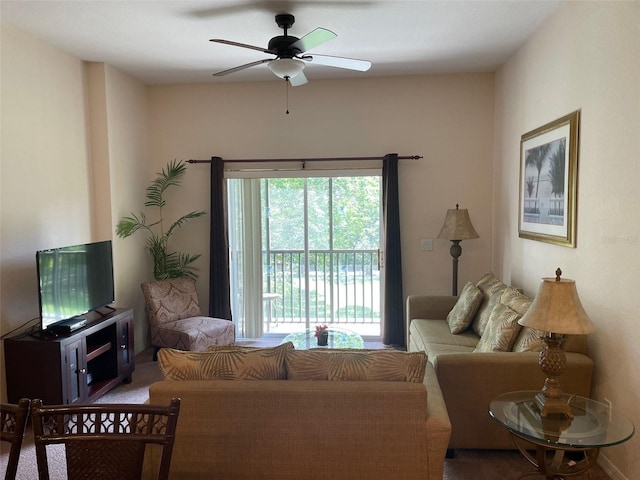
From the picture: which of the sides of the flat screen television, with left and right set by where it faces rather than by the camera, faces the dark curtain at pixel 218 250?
left

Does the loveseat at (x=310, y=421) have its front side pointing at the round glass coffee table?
yes

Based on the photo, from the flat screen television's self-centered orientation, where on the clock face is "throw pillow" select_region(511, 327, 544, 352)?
The throw pillow is roughly at 12 o'clock from the flat screen television.

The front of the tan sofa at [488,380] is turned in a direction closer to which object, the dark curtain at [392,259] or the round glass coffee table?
the round glass coffee table

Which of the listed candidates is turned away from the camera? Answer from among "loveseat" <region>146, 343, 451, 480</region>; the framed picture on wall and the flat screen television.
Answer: the loveseat

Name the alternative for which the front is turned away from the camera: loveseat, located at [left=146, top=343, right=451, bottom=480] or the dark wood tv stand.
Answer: the loveseat

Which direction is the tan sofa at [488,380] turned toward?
to the viewer's left

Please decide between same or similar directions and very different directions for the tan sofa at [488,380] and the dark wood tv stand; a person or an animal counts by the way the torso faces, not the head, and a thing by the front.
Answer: very different directions

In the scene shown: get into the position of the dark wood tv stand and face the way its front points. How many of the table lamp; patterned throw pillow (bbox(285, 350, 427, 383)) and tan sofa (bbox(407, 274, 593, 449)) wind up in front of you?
3

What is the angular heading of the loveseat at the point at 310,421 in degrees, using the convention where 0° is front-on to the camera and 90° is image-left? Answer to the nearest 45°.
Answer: approximately 180°
